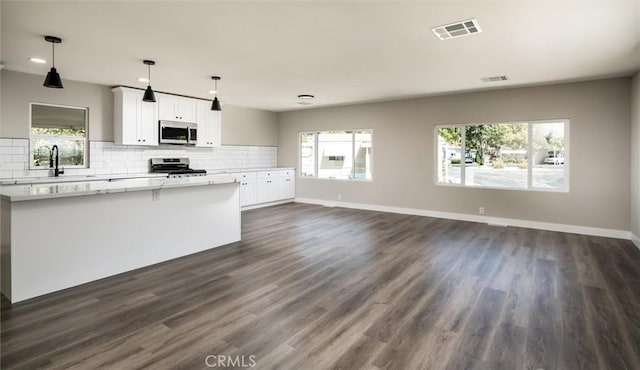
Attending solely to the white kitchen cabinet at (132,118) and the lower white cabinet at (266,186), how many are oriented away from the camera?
0

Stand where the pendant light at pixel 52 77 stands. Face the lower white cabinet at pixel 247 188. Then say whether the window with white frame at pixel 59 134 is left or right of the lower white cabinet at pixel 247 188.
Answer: left

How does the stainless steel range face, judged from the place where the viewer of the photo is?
facing the viewer and to the right of the viewer

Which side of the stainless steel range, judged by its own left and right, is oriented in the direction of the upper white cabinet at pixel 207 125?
left

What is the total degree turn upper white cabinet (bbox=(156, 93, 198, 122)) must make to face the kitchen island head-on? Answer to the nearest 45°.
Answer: approximately 45° to its right

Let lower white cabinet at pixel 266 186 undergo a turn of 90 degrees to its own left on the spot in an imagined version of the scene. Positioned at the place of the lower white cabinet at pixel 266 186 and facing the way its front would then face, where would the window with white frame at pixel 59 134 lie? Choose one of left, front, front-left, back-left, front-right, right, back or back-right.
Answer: back

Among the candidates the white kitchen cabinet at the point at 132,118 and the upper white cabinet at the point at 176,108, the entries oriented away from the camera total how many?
0

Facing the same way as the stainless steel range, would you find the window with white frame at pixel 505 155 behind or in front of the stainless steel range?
in front

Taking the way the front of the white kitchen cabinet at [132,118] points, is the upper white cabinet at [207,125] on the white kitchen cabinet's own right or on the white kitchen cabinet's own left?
on the white kitchen cabinet's own left
